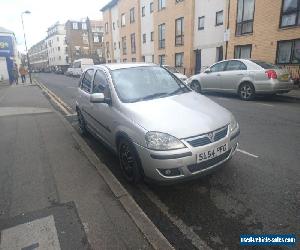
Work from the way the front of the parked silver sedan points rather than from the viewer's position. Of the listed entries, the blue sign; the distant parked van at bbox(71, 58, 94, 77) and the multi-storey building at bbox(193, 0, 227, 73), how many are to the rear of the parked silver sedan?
0

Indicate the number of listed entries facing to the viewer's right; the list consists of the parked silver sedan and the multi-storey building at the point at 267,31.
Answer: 0

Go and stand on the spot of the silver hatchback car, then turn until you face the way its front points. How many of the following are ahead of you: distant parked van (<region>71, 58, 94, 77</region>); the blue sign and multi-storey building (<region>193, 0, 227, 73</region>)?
0

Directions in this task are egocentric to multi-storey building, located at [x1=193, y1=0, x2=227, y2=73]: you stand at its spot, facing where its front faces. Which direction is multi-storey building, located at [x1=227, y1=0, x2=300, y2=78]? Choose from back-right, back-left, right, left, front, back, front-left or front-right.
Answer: left

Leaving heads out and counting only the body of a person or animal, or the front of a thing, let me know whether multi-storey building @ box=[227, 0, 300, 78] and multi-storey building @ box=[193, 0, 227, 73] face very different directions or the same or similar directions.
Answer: same or similar directions

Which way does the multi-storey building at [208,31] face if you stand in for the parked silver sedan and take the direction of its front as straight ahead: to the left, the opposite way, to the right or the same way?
to the left

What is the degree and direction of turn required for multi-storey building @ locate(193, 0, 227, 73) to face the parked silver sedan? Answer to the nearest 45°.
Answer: approximately 45° to its left

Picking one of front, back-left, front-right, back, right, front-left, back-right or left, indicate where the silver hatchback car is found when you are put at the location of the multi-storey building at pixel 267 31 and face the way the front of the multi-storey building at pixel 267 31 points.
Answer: front-left

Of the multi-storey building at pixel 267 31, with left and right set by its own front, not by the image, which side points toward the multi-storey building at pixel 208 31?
right

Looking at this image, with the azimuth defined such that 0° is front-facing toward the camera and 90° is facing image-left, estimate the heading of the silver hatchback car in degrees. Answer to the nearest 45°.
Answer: approximately 315°

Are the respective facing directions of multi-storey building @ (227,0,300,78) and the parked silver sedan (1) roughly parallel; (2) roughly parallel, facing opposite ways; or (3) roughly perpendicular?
roughly perpendicular

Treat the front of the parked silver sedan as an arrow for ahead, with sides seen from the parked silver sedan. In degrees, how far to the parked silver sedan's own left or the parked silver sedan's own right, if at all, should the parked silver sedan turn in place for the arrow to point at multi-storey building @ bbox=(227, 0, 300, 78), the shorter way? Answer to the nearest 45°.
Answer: approximately 45° to the parked silver sedan's own right

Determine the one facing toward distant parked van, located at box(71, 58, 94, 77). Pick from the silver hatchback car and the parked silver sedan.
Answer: the parked silver sedan

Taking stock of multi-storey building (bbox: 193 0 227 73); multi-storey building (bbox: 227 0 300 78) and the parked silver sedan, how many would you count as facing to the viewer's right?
0

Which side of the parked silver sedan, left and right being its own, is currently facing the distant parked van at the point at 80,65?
front

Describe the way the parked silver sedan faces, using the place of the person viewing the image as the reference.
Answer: facing away from the viewer and to the left of the viewer
